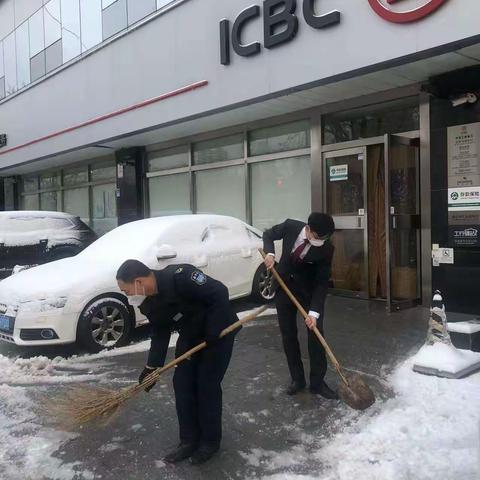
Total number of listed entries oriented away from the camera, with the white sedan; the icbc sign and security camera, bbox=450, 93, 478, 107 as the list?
0

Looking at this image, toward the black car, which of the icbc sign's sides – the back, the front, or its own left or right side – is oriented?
right

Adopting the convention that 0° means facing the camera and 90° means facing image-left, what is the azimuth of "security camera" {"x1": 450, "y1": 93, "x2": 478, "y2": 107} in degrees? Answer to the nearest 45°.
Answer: approximately 45°

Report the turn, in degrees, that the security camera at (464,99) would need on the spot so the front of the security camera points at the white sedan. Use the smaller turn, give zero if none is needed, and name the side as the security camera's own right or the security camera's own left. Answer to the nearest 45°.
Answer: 0° — it already faces it

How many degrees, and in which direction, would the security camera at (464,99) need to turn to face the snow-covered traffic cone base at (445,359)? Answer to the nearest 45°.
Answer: approximately 45° to its left

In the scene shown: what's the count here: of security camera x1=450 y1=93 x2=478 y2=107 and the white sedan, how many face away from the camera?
0

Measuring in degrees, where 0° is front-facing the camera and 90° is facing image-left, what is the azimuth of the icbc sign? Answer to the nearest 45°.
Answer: approximately 45°

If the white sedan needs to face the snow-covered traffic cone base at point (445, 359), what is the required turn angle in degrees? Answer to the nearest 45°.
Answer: approximately 90° to its left

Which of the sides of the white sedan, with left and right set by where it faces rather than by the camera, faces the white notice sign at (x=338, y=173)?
back

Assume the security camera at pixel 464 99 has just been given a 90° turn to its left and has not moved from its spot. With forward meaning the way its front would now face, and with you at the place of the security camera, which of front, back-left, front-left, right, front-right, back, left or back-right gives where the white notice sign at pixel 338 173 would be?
right

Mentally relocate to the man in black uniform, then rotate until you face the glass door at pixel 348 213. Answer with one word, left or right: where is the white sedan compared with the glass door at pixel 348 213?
left
